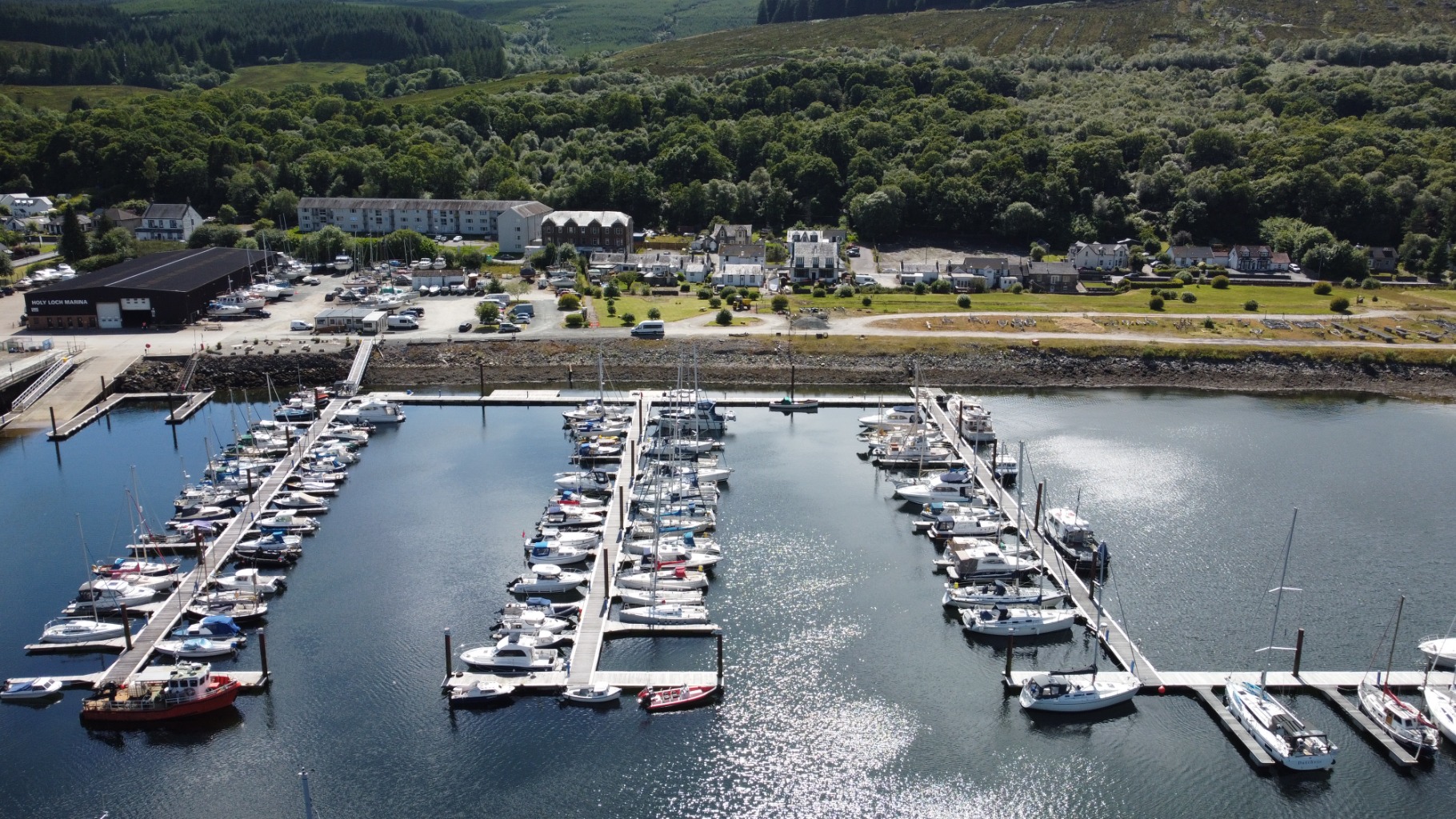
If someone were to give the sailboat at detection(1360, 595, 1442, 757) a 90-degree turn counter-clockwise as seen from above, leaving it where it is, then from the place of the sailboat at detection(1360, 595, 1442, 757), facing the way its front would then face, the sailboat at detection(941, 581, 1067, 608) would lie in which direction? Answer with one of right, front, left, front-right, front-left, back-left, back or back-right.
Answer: front-right

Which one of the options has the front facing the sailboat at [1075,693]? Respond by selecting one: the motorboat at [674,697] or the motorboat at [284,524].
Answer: the motorboat at [674,697]

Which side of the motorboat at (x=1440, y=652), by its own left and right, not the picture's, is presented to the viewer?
left

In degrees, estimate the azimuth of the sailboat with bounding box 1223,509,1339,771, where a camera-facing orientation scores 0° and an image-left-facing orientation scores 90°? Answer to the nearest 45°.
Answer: approximately 135°

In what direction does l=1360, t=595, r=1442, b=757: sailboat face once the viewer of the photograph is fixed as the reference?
facing away from the viewer and to the left of the viewer

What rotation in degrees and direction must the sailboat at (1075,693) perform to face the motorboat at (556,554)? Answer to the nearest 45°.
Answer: approximately 180°
